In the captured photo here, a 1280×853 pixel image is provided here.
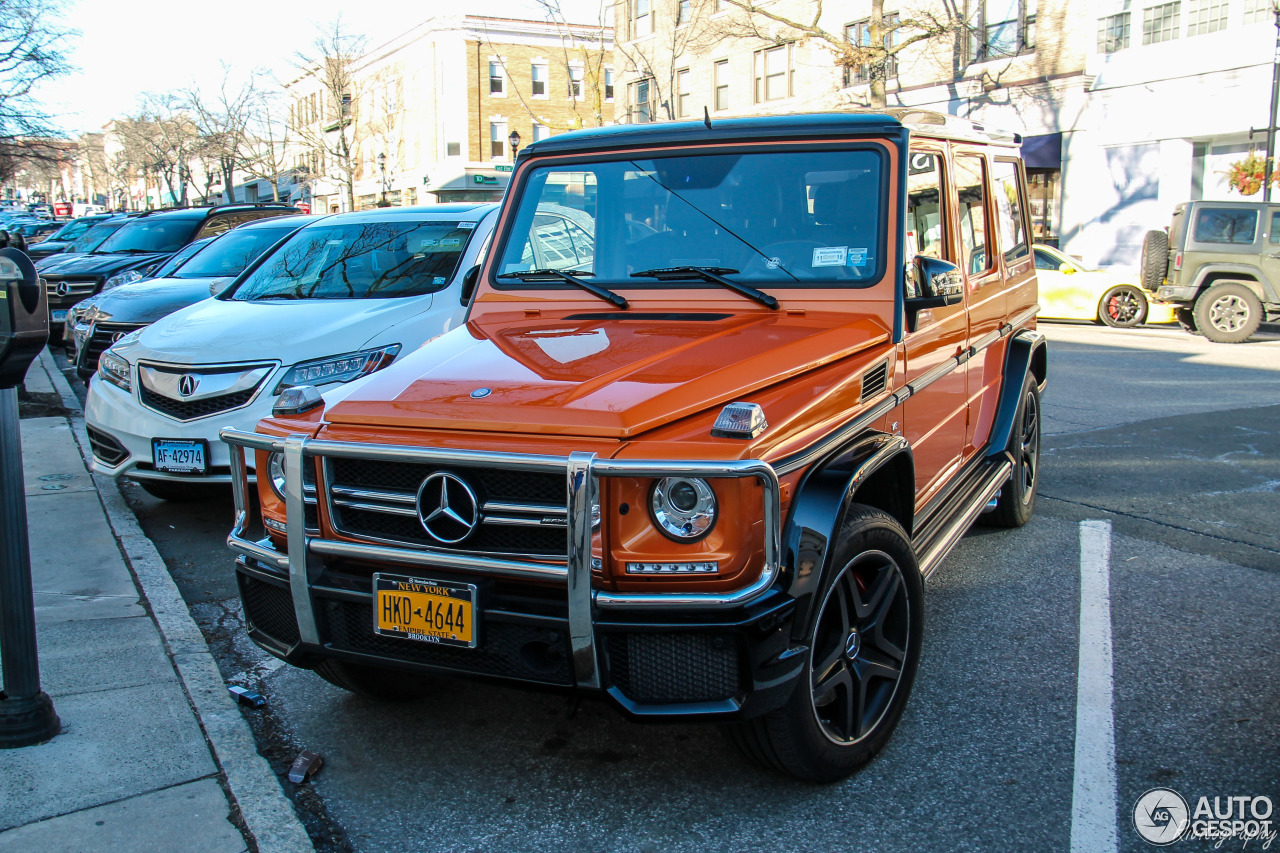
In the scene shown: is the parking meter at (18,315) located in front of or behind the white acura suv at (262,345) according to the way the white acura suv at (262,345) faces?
in front

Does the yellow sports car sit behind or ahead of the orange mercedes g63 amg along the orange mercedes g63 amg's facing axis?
behind

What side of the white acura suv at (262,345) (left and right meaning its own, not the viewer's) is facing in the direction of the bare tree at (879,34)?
back

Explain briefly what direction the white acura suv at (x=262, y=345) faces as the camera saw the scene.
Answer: facing the viewer and to the left of the viewer

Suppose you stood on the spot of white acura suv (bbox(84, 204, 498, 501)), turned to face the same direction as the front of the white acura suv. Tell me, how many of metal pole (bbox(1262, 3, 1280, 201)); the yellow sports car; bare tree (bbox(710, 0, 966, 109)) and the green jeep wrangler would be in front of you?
0

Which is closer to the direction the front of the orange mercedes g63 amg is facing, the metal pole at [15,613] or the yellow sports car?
the metal pole

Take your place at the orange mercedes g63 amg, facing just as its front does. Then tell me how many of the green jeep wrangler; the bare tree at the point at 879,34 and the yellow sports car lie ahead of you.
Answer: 0

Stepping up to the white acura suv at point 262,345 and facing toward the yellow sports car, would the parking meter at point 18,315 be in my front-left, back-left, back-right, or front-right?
back-right

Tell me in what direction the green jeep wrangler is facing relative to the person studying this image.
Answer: facing to the right of the viewer

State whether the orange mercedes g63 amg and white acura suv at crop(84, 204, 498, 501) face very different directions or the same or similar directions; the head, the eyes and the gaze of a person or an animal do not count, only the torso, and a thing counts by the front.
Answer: same or similar directions
